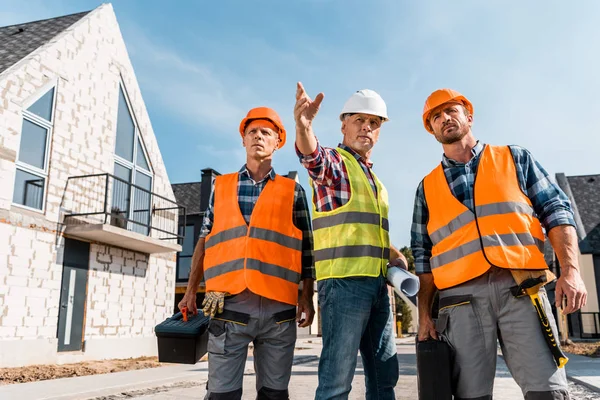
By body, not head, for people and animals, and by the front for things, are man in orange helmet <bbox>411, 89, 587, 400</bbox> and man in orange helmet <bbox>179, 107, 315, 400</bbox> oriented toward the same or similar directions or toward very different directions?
same or similar directions

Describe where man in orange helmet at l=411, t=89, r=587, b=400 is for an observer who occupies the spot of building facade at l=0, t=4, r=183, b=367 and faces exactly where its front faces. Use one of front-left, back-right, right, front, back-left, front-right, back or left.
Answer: front-right

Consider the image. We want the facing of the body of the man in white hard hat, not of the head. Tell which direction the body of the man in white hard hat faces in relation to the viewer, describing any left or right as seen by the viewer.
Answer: facing the viewer and to the right of the viewer

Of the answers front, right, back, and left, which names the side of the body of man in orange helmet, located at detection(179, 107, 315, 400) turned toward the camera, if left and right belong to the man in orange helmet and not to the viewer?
front

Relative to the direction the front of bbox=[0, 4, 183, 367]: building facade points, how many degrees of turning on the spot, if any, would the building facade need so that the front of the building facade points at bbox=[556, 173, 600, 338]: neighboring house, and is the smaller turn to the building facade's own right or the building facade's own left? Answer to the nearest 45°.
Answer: approximately 45° to the building facade's own left

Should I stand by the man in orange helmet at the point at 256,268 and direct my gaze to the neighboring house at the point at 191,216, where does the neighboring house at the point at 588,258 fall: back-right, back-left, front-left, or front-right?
front-right

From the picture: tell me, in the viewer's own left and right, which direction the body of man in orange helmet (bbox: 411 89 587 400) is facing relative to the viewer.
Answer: facing the viewer

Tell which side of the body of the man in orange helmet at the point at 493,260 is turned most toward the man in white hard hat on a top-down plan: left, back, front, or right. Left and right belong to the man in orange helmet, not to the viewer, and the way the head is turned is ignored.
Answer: right

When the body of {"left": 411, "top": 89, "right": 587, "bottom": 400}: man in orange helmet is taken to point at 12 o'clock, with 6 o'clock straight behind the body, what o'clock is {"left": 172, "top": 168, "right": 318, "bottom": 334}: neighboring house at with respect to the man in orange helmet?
The neighboring house is roughly at 5 o'clock from the man in orange helmet.

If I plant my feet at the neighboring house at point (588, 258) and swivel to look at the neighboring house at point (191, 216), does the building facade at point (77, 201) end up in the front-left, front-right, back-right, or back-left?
front-left

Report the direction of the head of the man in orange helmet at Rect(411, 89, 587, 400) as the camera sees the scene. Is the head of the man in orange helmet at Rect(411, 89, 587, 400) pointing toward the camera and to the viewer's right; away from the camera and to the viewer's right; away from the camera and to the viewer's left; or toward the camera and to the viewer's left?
toward the camera and to the viewer's left

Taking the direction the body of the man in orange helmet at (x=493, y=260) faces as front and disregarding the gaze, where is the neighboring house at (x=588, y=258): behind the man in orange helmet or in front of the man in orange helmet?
behind

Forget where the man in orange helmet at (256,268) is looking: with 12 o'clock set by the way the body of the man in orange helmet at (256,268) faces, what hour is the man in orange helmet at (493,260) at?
the man in orange helmet at (493,260) is roughly at 10 o'clock from the man in orange helmet at (256,268).

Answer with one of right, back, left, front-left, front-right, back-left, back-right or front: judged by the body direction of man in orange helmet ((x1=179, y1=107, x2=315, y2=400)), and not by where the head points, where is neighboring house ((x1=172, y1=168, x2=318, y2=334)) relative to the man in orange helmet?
back

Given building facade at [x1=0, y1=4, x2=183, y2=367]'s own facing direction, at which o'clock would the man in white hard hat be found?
The man in white hard hat is roughly at 1 o'clock from the building facade.

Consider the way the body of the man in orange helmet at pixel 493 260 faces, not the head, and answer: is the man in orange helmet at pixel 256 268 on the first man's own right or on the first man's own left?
on the first man's own right

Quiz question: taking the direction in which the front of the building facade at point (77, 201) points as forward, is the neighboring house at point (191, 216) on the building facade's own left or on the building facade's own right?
on the building facade's own left

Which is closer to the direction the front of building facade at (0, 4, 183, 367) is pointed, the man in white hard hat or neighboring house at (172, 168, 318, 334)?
the man in white hard hat

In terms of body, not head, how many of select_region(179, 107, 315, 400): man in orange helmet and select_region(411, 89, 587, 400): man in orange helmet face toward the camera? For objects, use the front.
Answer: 2
